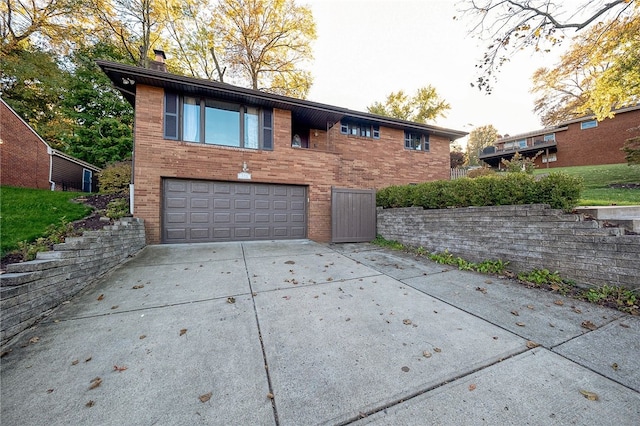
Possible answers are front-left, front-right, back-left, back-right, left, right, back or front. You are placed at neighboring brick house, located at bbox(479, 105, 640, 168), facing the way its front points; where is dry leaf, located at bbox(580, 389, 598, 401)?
front-left

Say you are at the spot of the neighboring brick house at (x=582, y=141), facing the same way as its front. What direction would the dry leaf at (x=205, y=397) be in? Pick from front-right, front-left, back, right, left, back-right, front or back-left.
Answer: front-left

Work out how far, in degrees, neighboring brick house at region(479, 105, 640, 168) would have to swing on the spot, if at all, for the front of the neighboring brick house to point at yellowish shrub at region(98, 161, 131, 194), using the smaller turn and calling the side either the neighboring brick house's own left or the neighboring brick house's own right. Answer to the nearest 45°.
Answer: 0° — it already faces it

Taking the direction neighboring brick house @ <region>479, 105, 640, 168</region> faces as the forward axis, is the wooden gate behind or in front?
in front

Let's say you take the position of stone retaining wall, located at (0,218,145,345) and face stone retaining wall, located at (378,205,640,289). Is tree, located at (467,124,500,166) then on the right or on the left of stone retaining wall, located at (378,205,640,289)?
left

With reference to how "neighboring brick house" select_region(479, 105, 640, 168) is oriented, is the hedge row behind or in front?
in front

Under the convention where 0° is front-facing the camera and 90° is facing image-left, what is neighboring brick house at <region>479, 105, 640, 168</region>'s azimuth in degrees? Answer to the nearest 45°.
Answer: approximately 45°
